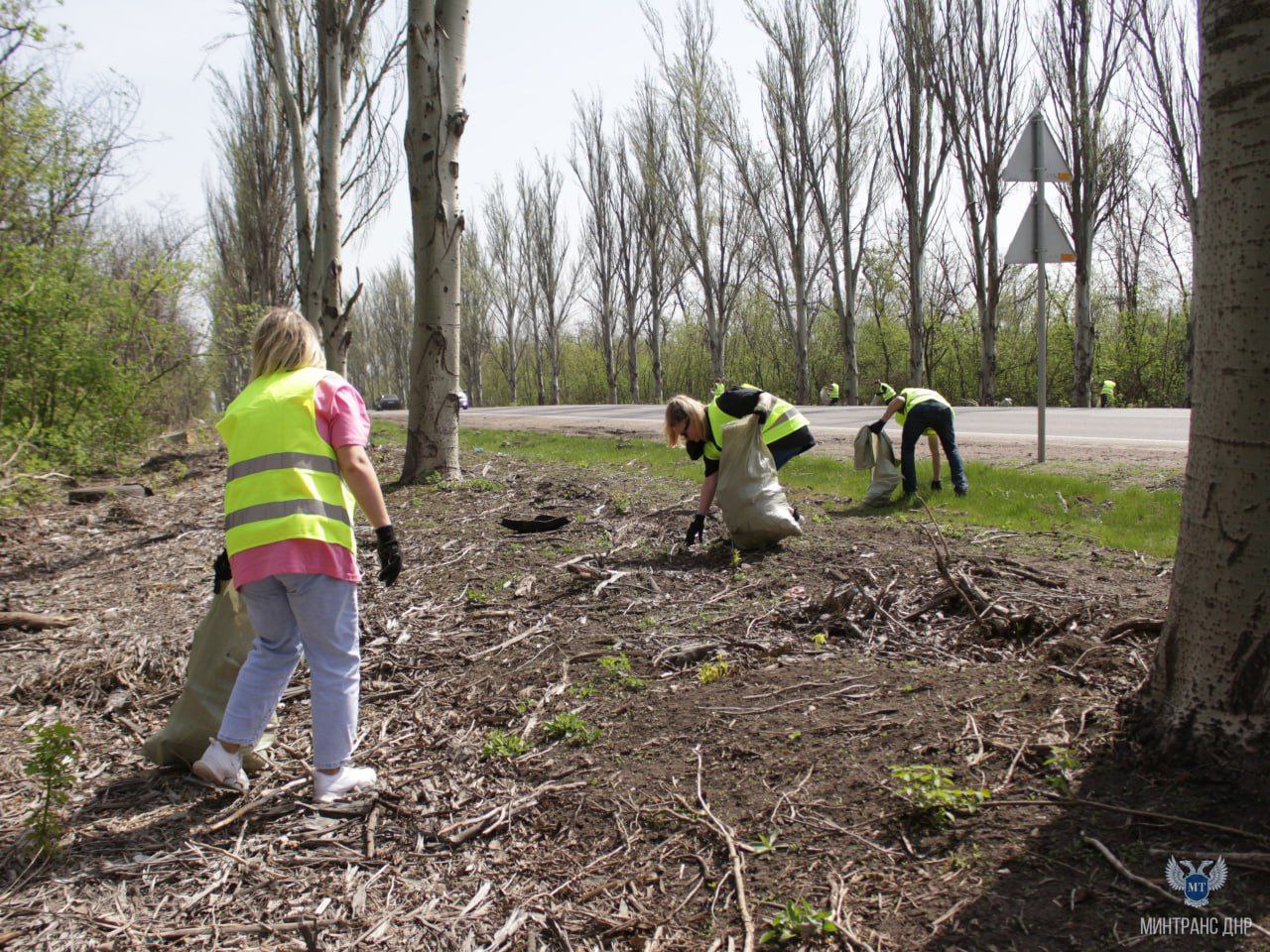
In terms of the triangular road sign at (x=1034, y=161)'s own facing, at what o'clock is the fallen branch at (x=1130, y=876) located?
The fallen branch is roughly at 6 o'clock from the triangular road sign.

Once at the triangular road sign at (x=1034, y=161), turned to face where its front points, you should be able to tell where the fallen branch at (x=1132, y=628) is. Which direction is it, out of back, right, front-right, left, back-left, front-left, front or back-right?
back

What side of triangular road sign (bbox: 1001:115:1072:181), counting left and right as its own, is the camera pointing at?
back

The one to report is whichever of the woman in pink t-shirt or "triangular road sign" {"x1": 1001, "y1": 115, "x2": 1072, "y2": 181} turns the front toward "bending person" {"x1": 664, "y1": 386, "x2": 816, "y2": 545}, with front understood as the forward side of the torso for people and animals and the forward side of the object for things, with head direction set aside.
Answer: the woman in pink t-shirt

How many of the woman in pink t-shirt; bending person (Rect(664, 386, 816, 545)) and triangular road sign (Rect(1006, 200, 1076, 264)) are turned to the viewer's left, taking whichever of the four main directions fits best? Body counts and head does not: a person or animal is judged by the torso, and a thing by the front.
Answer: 1

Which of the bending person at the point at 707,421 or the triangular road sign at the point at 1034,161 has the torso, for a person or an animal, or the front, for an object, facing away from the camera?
the triangular road sign

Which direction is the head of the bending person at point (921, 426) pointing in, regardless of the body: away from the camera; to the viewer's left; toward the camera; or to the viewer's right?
to the viewer's left

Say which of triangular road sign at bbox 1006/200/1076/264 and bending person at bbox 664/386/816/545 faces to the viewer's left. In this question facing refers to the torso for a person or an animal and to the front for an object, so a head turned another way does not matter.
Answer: the bending person

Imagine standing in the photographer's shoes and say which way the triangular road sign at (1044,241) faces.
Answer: facing away from the viewer

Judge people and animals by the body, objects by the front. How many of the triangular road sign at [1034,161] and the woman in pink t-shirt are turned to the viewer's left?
0

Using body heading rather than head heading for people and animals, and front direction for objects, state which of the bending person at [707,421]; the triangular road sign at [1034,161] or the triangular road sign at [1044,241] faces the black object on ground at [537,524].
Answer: the bending person

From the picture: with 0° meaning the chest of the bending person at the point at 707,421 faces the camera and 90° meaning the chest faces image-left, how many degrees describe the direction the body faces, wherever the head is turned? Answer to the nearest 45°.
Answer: approximately 90°

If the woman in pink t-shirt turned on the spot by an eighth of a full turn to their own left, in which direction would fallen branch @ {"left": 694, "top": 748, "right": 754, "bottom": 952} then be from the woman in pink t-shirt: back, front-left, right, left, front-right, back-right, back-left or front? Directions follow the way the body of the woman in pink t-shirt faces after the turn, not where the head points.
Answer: back-right

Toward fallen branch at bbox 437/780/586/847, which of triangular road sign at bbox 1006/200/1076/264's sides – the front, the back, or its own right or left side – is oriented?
back

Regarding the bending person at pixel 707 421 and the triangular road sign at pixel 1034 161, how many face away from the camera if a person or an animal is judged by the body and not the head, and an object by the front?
1

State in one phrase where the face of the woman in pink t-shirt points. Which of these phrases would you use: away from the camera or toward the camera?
away from the camera

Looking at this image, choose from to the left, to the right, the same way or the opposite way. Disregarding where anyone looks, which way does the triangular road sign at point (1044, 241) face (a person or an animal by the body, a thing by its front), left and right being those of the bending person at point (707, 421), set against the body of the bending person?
to the right
